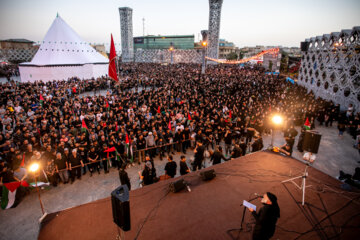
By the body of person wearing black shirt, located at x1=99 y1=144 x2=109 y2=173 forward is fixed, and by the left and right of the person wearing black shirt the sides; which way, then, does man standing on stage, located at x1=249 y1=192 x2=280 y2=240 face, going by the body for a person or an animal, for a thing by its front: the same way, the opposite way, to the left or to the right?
the opposite way

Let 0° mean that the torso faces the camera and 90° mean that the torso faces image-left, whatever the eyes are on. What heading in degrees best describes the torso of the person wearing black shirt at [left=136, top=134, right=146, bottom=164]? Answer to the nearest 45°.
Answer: approximately 0°

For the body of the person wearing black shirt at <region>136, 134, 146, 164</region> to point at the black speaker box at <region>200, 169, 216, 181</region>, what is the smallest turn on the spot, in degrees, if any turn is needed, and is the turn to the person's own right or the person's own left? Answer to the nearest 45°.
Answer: approximately 45° to the person's own left

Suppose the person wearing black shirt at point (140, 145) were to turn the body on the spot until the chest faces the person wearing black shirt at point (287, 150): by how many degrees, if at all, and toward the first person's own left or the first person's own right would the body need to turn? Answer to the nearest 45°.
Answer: approximately 45° to the first person's own left

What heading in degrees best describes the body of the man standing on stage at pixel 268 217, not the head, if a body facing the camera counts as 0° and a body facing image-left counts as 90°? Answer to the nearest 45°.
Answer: approximately 90°
